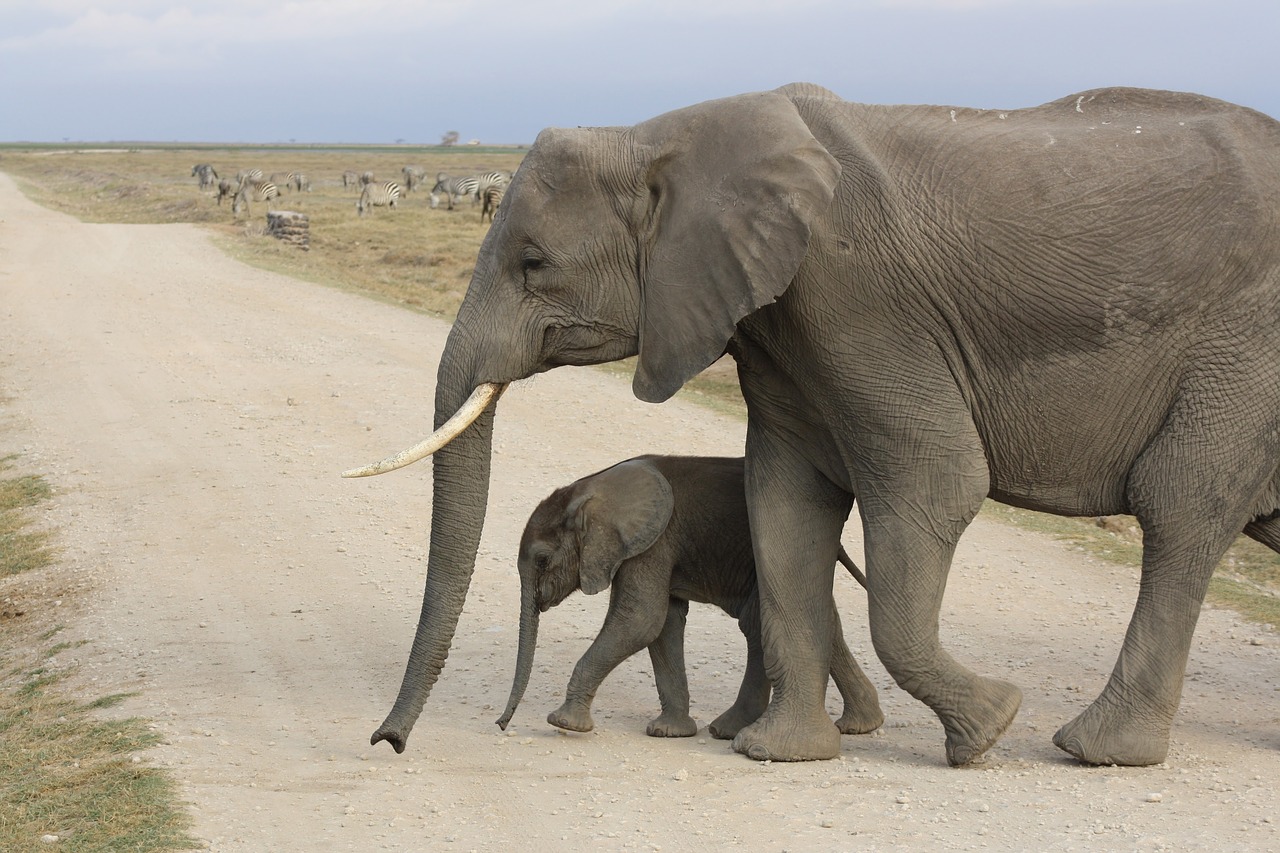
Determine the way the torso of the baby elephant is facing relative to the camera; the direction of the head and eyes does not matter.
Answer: to the viewer's left

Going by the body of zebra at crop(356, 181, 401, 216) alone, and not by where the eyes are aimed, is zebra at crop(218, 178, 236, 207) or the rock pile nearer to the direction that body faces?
the zebra

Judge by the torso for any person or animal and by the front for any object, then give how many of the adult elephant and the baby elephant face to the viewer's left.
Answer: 2

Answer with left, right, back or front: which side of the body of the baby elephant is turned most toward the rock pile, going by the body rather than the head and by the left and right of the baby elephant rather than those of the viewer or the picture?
right

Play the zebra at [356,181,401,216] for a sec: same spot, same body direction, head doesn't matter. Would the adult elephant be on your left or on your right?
on your left

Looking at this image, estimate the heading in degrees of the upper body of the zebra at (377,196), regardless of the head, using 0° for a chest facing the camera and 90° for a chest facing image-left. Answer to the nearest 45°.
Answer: approximately 90°

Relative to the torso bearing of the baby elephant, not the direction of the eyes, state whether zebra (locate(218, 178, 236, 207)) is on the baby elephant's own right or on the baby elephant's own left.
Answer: on the baby elephant's own right

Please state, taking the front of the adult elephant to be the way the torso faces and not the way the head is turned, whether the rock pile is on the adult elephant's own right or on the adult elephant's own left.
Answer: on the adult elephant's own right

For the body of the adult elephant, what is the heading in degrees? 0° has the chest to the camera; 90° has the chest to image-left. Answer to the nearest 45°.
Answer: approximately 90°
